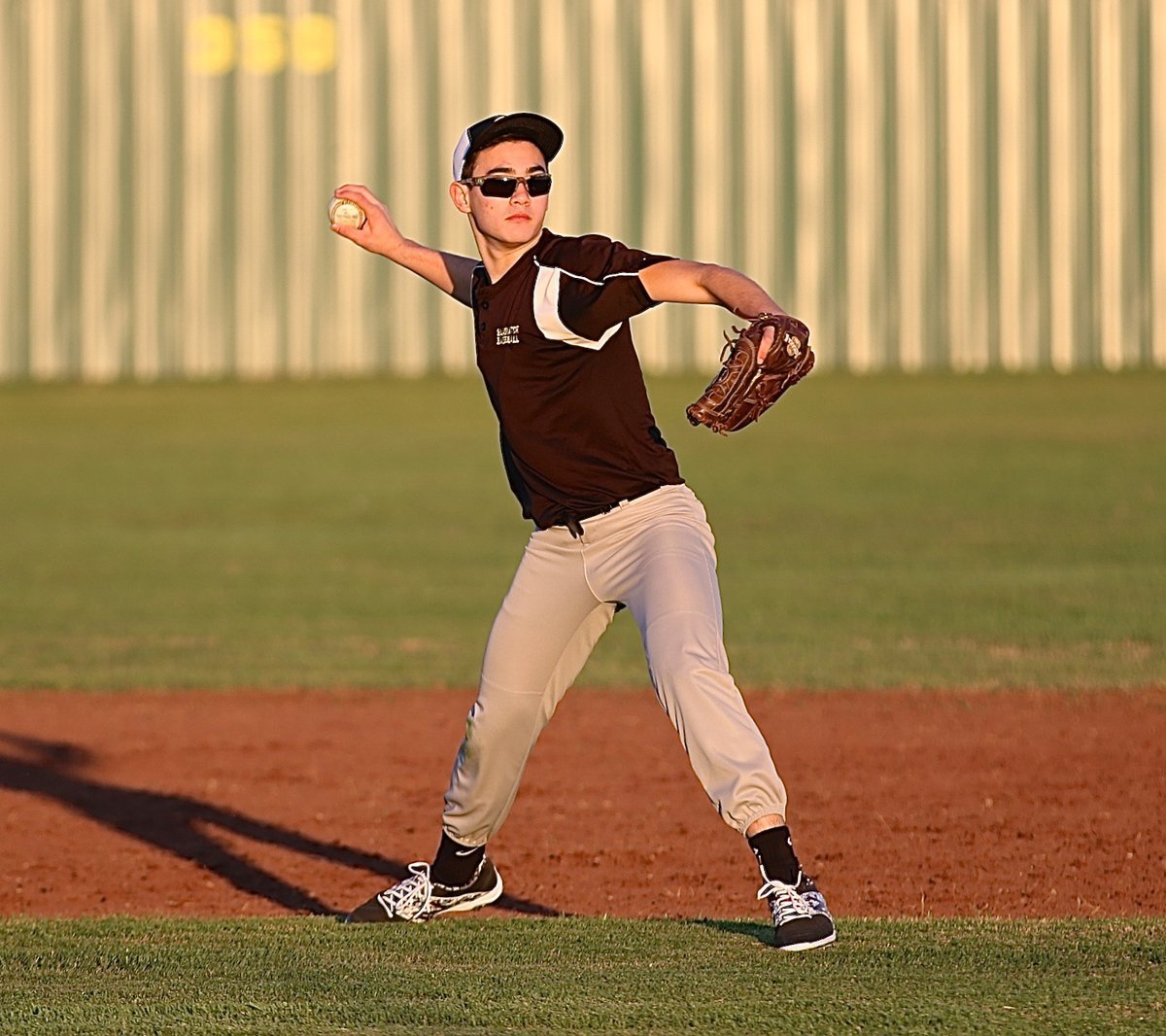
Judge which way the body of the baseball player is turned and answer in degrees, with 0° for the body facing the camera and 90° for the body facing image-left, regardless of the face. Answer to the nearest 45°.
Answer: approximately 45°
